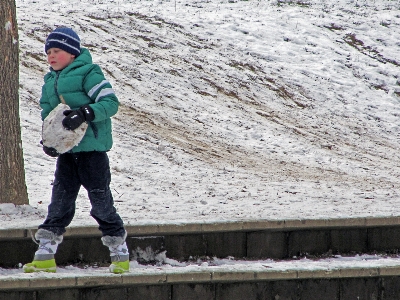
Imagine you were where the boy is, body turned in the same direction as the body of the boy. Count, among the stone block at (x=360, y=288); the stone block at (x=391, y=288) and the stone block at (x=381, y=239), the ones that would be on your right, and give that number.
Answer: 0

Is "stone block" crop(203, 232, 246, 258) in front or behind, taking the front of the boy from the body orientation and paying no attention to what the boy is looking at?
behind

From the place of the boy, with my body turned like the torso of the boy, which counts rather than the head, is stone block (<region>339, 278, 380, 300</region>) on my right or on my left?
on my left

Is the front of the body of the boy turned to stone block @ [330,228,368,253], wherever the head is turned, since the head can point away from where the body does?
no

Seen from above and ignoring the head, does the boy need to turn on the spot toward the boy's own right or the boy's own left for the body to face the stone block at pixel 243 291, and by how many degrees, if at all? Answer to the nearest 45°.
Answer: approximately 135° to the boy's own left

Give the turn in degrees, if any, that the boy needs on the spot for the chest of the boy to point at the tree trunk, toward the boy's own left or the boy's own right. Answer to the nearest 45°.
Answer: approximately 135° to the boy's own right

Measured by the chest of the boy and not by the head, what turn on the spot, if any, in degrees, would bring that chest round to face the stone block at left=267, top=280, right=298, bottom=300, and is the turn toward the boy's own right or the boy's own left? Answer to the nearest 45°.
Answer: approximately 135° to the boy's own left

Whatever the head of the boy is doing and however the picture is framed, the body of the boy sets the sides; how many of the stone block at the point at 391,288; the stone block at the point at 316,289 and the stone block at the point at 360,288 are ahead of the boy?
0

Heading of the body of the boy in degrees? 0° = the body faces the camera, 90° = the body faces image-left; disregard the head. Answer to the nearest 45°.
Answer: approximately 45°
